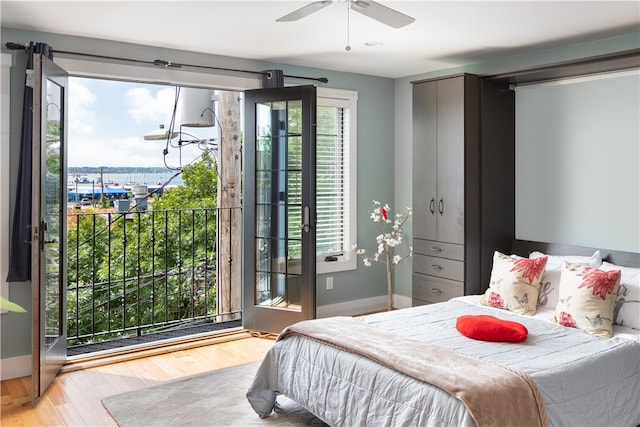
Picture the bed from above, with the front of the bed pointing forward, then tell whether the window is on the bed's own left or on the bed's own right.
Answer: on the bed's own right

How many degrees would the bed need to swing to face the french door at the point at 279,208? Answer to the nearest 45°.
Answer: approximately 90° to its right

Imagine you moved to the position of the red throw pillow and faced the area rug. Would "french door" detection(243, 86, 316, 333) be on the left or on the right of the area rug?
right

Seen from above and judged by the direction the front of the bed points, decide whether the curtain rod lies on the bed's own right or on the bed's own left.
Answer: on the bed's own right

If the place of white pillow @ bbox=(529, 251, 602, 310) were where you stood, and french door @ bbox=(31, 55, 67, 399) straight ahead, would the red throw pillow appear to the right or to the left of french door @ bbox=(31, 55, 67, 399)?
left

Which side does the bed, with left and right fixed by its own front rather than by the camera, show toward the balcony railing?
right

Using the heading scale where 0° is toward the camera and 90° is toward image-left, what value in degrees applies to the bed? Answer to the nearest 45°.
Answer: approximately 45°

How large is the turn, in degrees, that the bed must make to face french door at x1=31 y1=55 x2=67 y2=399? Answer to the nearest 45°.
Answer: approximately 45° to its right

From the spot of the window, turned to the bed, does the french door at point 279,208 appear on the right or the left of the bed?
right
